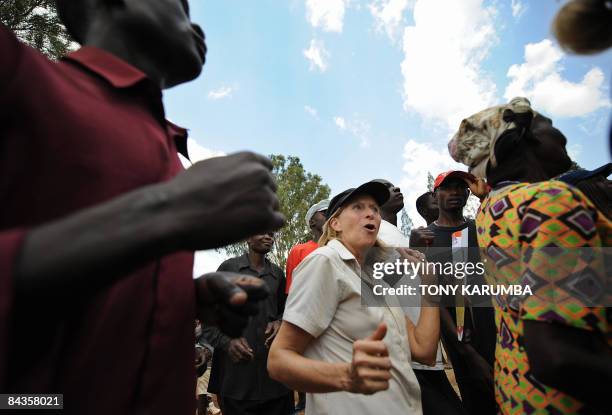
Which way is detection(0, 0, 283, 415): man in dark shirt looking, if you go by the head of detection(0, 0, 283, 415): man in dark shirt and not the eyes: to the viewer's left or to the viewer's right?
to the viewer's right

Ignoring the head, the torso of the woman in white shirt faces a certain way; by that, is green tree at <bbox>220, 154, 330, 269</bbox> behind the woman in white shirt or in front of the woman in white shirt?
behind
